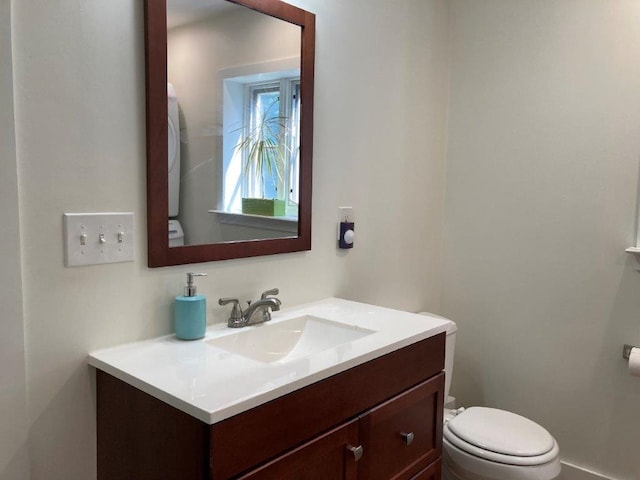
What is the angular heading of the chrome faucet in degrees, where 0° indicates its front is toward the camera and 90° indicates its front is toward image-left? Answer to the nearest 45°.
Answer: approximately 315°

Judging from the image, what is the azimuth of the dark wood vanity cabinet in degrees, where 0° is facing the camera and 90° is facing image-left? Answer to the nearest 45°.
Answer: approximately 315°

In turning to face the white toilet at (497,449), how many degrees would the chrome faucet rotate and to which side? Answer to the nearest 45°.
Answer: approximately 45° to its left

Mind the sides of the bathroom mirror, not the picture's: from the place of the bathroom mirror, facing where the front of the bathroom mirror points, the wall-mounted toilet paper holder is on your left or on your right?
on your left
